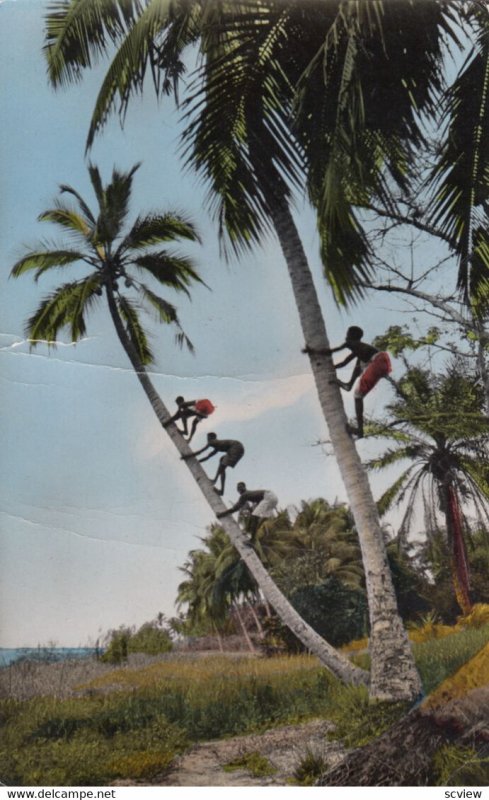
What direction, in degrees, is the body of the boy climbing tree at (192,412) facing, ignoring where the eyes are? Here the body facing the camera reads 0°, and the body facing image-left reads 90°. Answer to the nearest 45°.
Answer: approximately 90°

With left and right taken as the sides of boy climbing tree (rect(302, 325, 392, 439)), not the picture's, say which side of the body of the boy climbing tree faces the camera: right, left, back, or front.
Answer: left

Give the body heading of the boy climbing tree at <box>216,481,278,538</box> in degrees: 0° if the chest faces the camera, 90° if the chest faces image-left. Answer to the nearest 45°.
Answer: approximately 90°

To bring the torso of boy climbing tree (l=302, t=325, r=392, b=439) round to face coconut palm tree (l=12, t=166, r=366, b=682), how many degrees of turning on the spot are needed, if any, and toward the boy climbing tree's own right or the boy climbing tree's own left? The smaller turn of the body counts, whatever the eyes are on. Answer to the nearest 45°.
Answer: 0° — they already face it

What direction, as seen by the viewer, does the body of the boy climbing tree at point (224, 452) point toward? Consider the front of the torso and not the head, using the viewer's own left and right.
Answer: facing to the left of the viewer
